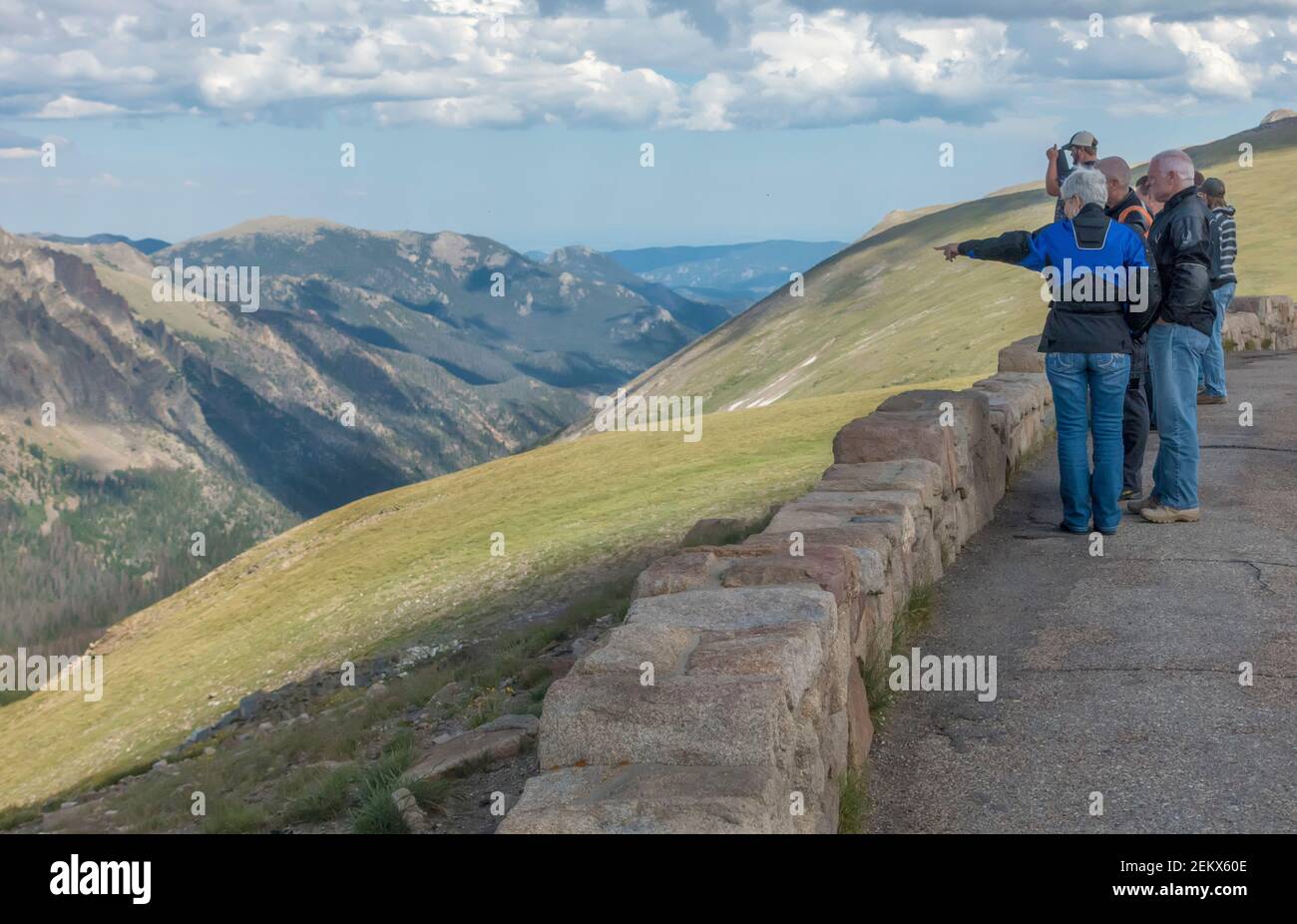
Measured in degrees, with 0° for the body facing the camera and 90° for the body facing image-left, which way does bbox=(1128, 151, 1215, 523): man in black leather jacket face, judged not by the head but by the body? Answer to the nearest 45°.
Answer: approximately 90°

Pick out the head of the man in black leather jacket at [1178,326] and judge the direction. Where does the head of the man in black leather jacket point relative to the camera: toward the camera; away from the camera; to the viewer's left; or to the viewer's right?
to the viewer's left

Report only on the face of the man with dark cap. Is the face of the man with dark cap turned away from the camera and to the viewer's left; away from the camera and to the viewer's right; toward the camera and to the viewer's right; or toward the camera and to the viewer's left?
away from the camera and to the viewer's left

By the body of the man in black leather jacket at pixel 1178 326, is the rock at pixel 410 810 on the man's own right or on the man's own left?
on the man's own left

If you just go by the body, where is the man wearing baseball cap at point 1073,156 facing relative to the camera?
to the viewer's left

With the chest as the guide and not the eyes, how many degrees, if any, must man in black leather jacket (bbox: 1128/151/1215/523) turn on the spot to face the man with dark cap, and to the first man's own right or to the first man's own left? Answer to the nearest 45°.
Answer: approximately 90° to the first man's own right
